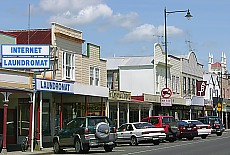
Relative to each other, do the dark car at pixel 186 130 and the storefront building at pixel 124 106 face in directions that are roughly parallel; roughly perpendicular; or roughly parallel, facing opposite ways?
roughly parallel, facing opposite ways

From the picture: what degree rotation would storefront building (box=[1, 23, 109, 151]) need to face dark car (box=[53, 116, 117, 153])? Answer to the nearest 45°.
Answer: approximately 45° to its right

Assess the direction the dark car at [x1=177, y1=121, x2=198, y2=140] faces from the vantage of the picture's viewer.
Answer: facing away from the viewer and to the left of the viewer

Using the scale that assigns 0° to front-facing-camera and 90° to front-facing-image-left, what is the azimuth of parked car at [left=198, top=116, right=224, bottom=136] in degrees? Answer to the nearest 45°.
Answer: approximately 135°

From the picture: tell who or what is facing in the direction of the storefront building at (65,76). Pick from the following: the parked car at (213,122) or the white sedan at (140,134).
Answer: the white sedan

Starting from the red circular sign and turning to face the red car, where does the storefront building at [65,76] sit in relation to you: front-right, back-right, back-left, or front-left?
front-right

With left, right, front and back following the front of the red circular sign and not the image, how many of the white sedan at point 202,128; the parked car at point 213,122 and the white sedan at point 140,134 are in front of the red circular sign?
1

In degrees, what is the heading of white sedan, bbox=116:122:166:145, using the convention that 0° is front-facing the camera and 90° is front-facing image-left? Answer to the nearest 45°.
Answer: approximately 135°

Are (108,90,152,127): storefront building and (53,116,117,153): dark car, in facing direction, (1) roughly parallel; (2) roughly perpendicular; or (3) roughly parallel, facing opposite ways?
roughly parallel, facing opposite ways

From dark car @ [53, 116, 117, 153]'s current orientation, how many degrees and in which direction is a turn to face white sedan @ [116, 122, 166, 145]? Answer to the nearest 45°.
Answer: approximately 90° to its right

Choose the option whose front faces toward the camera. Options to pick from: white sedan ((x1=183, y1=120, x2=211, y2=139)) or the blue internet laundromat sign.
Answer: the blue internet laundromat sign

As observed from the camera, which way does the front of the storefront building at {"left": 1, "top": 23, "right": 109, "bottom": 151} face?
facing the viewer and to the right of the viewer

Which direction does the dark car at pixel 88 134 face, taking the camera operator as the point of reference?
facing away from the viewer and to the left of the viewer

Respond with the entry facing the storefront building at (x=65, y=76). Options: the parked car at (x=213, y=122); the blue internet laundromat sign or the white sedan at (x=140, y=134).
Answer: the white sedan

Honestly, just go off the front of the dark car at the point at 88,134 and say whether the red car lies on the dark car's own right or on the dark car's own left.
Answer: on the dark car's own right

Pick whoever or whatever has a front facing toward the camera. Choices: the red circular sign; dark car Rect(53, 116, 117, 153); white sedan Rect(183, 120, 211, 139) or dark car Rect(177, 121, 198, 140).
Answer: the red circular sign

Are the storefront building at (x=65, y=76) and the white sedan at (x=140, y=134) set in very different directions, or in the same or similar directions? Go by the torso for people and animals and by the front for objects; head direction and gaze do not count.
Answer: very different directions

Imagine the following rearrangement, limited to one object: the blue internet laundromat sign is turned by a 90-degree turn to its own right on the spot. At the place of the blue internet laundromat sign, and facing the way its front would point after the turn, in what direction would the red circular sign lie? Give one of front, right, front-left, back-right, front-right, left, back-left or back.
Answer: back-right

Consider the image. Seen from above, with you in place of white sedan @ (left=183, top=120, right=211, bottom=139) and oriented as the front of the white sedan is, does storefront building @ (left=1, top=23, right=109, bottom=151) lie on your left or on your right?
on your left

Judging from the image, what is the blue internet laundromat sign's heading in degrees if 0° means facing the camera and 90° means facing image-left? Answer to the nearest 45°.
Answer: approximately 0°

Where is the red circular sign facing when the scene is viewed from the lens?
facing the viewer
